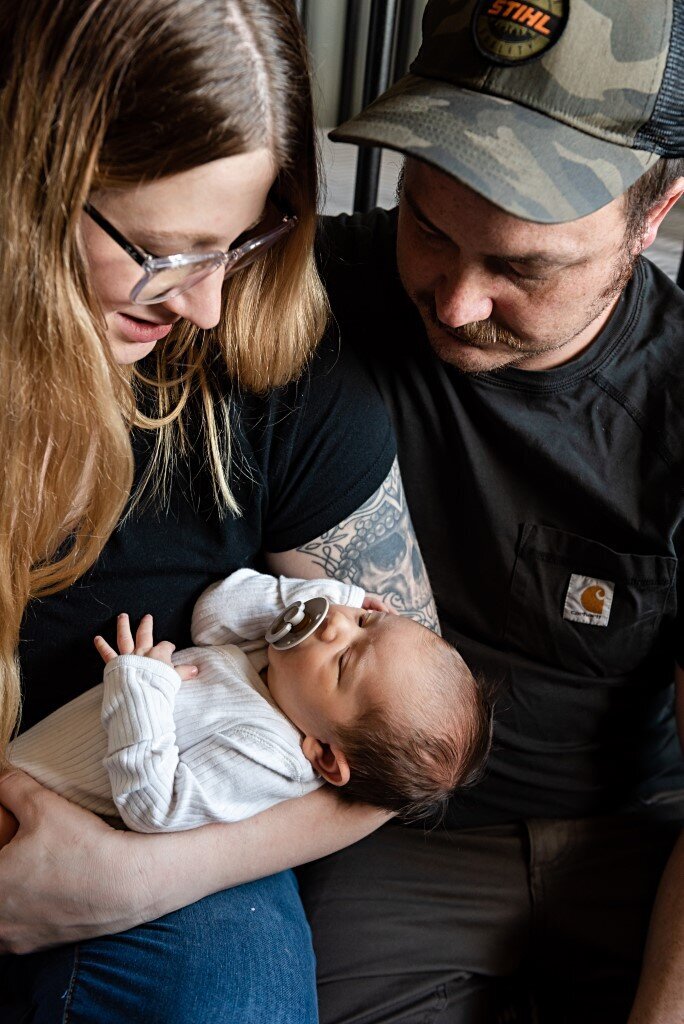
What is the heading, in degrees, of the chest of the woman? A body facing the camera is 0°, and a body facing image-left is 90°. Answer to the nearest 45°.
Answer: approximately 315°

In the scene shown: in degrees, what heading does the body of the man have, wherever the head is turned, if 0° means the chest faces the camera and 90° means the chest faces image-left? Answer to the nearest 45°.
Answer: approximately 45°

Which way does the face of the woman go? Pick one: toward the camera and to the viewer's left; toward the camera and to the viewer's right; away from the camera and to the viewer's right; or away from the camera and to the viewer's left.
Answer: toward the camera and to the viewer's right
